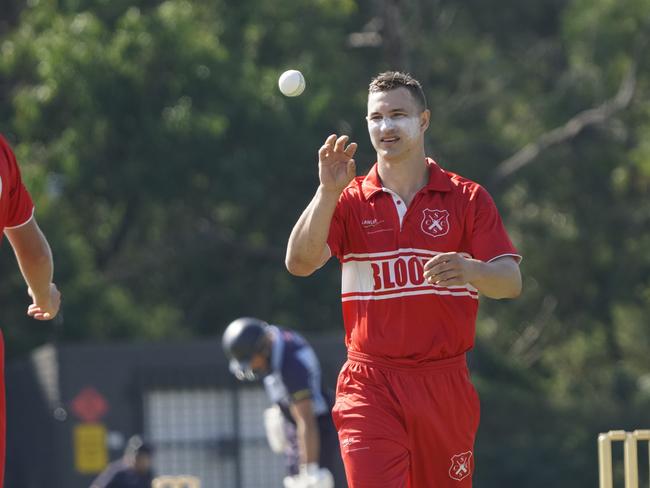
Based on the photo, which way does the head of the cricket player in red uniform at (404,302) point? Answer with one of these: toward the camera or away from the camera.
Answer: toward the camera

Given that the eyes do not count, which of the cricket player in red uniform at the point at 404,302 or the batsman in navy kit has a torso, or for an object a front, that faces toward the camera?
the cricket player in red uniform

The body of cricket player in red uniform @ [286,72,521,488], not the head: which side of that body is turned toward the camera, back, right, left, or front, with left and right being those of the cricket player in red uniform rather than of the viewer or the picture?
front

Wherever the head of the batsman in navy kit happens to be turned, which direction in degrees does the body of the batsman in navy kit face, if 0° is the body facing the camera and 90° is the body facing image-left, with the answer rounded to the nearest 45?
approximately 90°

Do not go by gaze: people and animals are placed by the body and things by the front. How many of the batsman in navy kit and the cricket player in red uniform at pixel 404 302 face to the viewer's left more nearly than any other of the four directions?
1

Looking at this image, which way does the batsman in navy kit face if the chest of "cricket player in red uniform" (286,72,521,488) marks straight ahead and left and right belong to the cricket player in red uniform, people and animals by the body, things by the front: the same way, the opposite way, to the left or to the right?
to the right

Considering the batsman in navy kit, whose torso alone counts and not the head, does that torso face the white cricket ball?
no

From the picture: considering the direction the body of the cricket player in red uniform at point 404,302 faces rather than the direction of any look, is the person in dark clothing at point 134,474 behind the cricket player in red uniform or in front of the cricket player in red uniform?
behind

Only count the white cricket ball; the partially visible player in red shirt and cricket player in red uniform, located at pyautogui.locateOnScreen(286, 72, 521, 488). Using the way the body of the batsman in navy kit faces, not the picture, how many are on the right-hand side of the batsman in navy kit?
0

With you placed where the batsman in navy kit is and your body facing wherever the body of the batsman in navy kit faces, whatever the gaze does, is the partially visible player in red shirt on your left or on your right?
on your left
